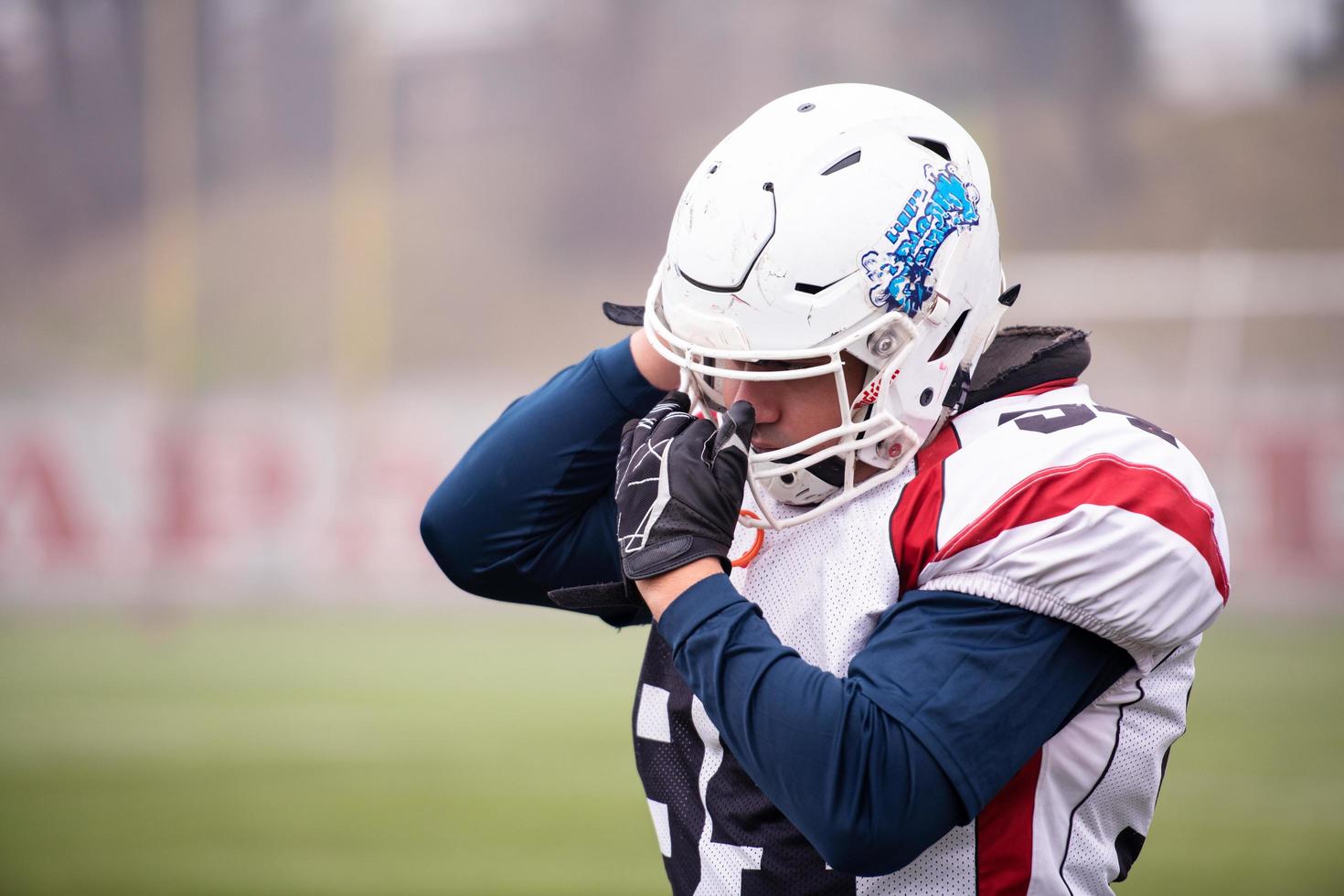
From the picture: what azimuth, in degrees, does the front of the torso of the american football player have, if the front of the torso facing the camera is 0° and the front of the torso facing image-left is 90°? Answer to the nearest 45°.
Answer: approximately 45°
